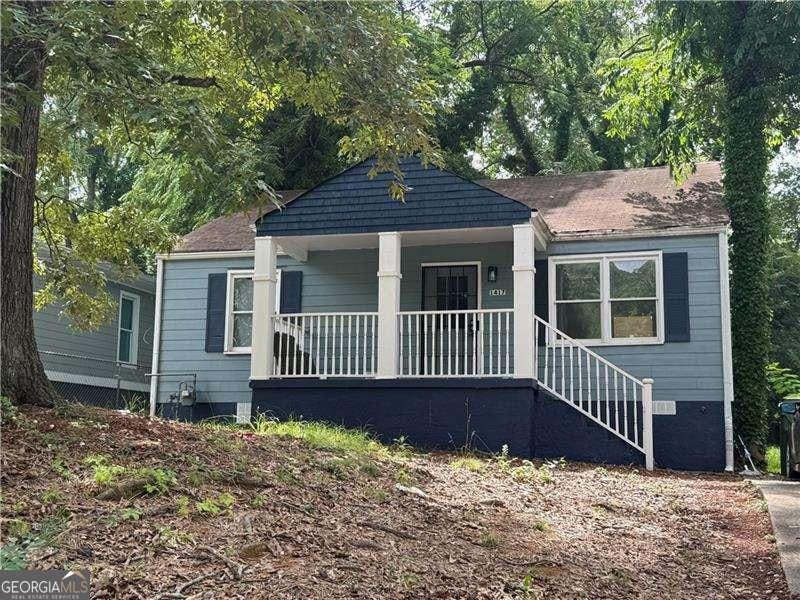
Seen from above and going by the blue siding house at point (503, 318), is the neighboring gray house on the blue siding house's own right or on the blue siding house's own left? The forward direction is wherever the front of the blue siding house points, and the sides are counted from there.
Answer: on the blue siding house's own right

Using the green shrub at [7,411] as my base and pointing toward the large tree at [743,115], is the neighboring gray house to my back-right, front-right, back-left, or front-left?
front-left

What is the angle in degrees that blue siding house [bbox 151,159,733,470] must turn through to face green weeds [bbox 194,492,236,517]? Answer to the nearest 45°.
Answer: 0° — it already faces it

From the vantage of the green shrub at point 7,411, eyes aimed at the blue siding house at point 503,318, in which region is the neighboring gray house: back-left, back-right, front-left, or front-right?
front-left

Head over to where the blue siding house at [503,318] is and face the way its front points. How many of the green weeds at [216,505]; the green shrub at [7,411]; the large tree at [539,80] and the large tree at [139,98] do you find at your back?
1

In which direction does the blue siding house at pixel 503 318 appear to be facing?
toward the camera

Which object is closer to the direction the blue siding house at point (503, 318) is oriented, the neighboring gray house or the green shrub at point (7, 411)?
the green shrub

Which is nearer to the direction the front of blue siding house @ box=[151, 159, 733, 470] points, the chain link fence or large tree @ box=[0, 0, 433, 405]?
the large tree

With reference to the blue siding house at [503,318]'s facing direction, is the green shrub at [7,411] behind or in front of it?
in front

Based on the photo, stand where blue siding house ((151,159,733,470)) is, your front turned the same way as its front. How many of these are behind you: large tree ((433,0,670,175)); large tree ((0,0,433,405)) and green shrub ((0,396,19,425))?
1

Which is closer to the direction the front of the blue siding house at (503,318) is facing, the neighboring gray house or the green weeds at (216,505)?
the green weeds

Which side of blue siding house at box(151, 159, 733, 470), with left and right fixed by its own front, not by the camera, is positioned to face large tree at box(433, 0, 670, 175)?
back

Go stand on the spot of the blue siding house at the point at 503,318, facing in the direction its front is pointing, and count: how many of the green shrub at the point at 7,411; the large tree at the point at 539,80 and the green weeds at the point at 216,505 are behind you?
1

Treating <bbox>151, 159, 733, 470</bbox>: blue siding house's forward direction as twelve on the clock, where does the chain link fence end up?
The chain link fence is roughly at 4 o'clock from the blue siding house.

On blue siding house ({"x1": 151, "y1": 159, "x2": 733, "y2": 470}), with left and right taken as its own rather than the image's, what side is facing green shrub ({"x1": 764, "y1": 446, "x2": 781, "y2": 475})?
left

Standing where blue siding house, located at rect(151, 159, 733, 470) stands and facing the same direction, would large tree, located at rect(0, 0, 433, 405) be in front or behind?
in front
